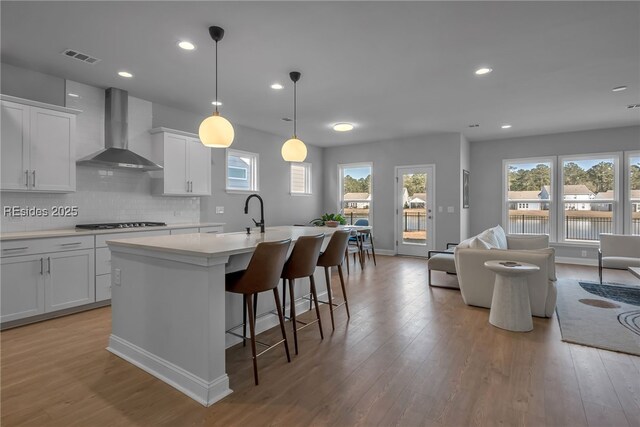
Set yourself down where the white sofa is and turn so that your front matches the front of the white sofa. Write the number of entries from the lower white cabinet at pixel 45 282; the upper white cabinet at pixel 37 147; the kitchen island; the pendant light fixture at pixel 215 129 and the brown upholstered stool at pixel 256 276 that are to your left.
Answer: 0

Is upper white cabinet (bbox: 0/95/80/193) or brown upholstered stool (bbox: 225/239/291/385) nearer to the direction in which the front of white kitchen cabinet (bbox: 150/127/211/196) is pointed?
the brown upholstered stool

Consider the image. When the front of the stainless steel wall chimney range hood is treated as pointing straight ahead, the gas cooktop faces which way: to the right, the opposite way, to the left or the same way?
the same way

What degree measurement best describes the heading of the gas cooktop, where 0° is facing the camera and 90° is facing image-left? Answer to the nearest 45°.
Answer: approximately 315°

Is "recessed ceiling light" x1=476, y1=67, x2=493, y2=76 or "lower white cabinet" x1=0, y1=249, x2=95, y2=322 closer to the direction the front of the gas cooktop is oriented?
the recessed ceiling light

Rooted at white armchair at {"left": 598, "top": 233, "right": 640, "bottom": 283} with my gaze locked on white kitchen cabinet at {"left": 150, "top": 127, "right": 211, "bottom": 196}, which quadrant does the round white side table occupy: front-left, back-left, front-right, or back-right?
front-left

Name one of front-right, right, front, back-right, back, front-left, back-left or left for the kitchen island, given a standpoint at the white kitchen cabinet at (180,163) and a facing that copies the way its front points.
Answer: front-right

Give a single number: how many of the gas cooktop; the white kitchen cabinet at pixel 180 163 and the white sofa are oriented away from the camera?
0

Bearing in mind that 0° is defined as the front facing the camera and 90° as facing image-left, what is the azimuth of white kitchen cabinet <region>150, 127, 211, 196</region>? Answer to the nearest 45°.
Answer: approximately 315°

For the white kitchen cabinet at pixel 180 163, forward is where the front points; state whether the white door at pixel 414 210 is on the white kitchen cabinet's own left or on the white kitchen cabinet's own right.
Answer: on the white kitchen cabinet's own left

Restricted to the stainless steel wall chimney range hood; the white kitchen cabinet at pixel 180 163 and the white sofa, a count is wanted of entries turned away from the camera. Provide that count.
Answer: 0

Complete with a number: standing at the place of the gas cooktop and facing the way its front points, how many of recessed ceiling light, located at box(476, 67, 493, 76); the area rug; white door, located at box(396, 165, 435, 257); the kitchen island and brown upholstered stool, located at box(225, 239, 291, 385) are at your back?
0

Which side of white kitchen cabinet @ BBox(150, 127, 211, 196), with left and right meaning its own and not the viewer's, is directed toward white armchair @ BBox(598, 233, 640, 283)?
front
